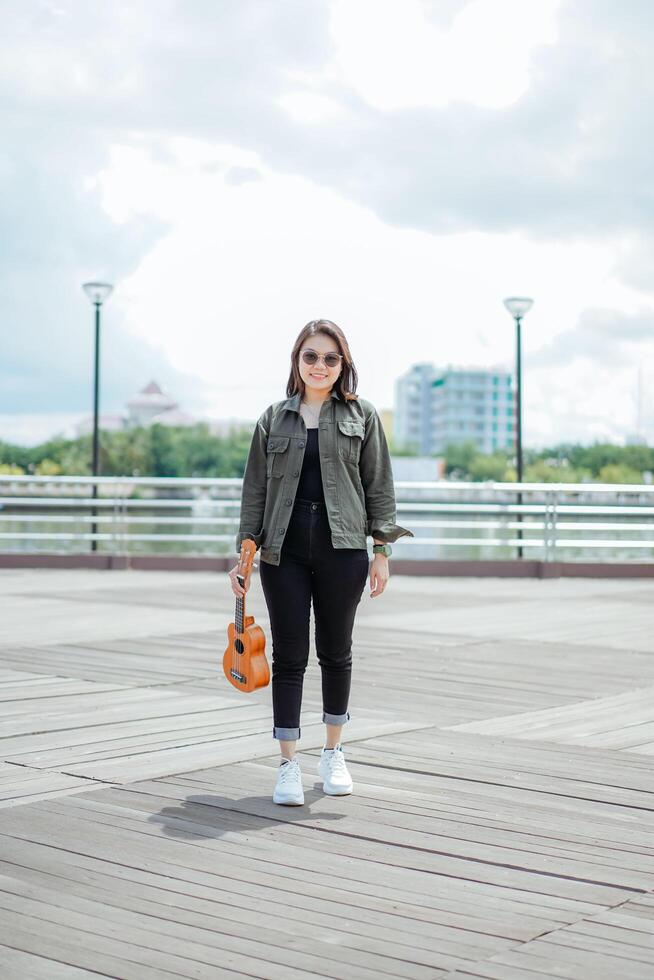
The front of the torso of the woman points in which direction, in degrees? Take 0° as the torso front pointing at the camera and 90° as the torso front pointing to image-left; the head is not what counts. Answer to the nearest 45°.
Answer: approximately 0°
